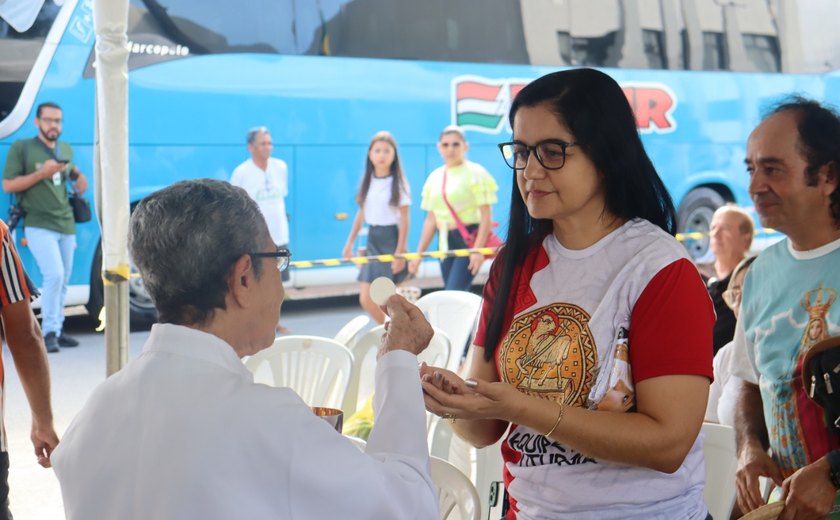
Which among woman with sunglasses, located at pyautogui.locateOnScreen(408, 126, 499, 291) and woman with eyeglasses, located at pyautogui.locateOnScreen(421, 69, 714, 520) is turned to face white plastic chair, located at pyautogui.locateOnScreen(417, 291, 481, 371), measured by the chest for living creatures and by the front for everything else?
woman with sunglasses, located at pyautogui.locateOnScreen(408, 126, 499, 291)

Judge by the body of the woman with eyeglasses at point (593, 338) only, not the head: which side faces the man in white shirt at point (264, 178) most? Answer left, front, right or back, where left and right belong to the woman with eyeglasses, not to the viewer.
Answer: right

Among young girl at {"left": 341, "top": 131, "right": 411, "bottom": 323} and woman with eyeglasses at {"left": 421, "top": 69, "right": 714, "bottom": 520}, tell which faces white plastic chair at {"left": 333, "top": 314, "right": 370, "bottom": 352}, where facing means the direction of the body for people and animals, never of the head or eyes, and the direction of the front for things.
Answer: the young girl

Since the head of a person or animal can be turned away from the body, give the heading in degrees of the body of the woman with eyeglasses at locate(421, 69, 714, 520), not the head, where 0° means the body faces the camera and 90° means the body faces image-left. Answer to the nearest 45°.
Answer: approximately 45°

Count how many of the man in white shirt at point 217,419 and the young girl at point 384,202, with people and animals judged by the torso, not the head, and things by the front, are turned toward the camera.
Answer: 1

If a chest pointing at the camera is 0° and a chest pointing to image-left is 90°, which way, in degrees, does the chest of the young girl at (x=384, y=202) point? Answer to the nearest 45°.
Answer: approximately 0°

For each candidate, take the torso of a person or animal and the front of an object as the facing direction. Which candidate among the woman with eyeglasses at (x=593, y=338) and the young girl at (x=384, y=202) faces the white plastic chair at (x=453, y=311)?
the young girl
